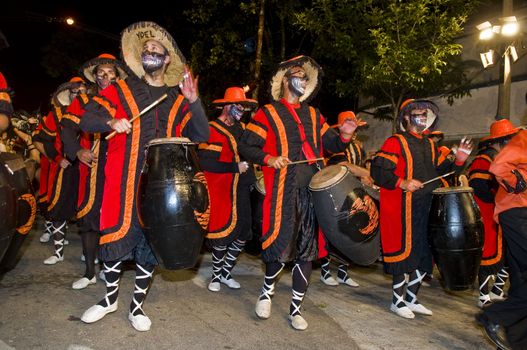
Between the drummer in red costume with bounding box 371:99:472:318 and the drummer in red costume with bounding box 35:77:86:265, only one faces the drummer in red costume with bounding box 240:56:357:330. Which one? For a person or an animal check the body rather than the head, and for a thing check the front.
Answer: the drummer in red costume with bounding box 35:77:86:265

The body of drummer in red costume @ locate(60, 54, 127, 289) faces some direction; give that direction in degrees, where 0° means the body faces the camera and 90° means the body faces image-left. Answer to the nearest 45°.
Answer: approximately 0°

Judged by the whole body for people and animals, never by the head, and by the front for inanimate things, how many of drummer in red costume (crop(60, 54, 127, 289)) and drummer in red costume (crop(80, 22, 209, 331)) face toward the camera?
2

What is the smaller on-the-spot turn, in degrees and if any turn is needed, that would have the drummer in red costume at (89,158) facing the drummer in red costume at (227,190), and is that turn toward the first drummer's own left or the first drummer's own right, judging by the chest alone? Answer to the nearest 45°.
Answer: approximately 90° to the first drummer's own left
